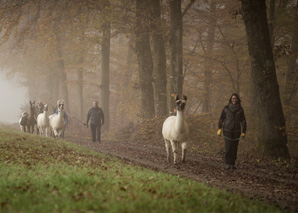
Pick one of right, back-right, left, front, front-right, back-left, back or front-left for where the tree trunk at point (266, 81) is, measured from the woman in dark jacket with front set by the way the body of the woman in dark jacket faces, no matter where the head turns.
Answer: back-left

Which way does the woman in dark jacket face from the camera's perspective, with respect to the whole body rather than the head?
toward the camera

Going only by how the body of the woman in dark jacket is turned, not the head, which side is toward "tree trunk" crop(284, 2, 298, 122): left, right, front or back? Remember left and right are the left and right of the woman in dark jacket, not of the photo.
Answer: back

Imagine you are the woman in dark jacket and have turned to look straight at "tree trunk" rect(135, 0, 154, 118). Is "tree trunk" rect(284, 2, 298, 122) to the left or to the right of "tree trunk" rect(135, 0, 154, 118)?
right

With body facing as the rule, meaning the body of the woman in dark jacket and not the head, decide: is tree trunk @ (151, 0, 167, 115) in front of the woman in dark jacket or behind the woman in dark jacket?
behind

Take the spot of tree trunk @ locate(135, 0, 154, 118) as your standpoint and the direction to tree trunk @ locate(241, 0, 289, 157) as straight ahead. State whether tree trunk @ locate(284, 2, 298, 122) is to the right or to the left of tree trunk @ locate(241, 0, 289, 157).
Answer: left
